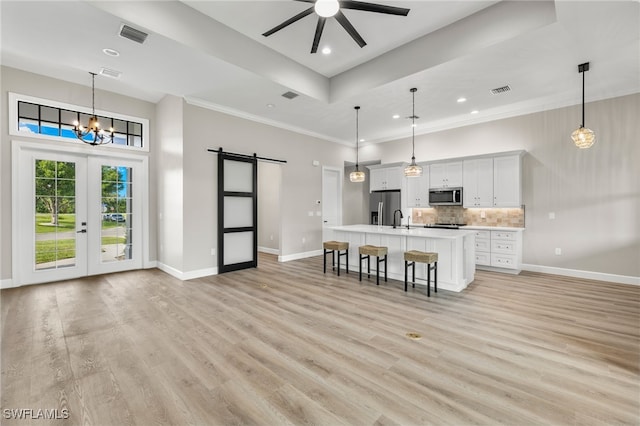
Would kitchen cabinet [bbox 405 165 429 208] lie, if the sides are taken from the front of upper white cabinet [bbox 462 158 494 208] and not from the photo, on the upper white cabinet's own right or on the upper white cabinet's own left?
on the upper white cabinet's own right

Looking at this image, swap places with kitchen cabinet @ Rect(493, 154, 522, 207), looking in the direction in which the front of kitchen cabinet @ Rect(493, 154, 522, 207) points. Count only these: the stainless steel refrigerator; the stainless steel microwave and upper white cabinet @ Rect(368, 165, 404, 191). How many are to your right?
3

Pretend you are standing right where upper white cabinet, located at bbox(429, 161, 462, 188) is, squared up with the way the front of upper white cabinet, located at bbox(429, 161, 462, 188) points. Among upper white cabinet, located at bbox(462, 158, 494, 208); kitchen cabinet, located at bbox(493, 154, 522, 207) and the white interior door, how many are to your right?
1

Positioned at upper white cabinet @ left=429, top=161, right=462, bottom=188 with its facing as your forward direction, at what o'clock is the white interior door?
The white interior door is roughly at 3 o'clock from the upper white cabinet.

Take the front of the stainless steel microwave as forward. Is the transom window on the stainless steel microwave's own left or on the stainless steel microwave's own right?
on the stainless steel microwave's own right

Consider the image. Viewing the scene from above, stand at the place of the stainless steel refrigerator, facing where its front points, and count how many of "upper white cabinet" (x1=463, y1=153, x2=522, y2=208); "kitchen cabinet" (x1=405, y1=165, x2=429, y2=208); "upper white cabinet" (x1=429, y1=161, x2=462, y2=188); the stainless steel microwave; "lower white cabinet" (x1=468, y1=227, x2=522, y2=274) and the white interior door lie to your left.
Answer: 5

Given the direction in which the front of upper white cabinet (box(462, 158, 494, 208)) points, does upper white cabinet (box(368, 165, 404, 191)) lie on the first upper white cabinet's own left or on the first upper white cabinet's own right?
on the first upper white cabinet's own right

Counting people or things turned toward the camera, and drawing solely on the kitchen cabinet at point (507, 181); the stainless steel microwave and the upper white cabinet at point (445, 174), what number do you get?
3

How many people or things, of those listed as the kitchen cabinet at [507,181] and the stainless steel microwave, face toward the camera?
2

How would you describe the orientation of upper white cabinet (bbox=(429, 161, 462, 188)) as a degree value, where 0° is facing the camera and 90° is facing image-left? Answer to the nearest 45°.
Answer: approximately 0°

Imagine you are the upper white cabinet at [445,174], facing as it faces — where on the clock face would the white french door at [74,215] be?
The white french door is roughly at 2 o'clock from the upper white cabinet.

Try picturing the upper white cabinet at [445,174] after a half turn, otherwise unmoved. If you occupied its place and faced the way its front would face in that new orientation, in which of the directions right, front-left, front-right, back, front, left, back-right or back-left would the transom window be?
back-left
